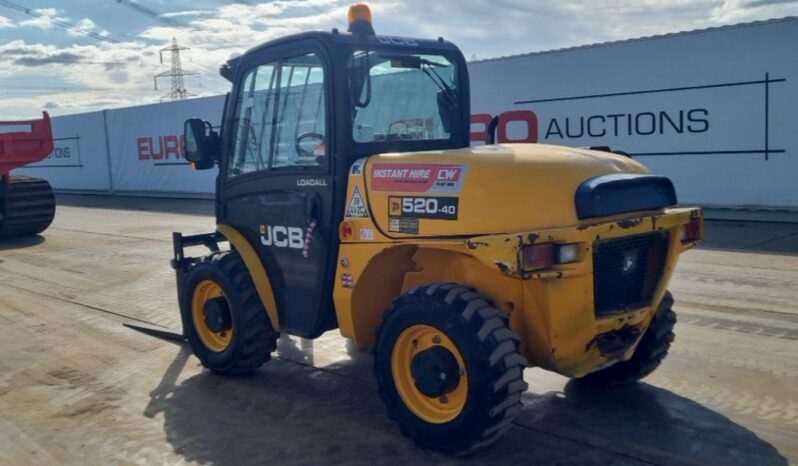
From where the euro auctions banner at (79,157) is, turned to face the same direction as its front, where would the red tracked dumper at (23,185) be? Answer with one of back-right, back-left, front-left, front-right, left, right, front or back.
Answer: front-left

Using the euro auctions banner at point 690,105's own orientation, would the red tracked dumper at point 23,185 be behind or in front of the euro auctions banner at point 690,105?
in front

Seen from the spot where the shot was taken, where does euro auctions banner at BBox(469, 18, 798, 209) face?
facing the viewer and to the left of the viewer

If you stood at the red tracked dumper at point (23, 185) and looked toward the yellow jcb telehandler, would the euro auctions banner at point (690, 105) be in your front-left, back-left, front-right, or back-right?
front-left

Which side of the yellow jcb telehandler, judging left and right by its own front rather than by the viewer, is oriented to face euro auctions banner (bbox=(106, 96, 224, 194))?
front

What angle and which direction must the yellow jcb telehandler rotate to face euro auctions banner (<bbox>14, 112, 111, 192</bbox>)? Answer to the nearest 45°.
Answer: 0° — it already faces it

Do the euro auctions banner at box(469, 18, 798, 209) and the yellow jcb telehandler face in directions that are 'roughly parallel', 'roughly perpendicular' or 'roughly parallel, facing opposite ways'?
roughly perpendicular

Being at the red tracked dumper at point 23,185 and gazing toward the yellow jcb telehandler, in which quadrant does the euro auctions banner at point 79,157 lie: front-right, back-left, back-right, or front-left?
back-left

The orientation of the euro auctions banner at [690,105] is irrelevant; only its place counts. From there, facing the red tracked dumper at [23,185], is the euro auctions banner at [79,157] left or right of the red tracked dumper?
right

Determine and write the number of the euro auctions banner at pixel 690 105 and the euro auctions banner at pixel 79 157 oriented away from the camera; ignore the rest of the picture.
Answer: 0

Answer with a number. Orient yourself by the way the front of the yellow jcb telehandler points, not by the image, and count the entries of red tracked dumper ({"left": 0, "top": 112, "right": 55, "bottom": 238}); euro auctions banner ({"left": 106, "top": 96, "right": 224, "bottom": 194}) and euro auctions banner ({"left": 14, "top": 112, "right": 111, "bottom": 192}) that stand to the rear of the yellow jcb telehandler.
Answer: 0

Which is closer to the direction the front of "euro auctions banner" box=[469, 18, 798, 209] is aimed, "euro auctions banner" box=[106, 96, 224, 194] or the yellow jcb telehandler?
the yellow jcb telehandler

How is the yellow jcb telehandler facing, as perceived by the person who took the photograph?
facing away from the viewer and to the left of the viewer

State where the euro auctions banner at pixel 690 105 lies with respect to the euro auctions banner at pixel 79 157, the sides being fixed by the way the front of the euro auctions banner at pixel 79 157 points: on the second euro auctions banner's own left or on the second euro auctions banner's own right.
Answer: on the second euro auctions banner's own left

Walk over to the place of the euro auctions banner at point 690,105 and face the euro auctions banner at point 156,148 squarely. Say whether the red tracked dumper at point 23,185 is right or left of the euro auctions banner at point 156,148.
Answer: left

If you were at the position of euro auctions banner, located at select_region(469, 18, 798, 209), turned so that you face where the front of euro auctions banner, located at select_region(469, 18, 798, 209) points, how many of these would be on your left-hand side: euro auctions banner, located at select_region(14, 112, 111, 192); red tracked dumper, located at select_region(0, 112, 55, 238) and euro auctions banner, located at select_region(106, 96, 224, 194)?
0

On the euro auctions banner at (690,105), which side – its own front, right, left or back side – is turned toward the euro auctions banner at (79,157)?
right
